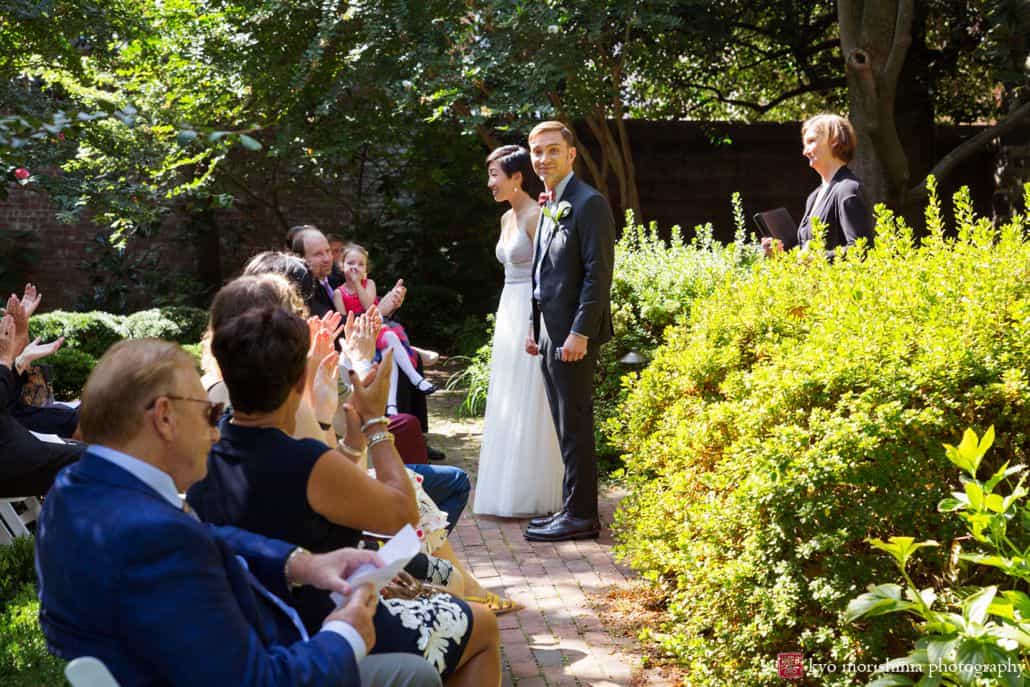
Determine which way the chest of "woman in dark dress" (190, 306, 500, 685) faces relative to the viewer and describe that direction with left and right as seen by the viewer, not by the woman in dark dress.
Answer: facing away from the viewer and to the right of the viewer

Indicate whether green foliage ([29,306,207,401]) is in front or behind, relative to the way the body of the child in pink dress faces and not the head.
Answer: behind

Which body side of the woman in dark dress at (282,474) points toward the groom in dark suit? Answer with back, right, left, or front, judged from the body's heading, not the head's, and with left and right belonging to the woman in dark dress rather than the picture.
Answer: front

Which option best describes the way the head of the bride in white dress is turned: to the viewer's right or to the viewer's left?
to the viewer's left

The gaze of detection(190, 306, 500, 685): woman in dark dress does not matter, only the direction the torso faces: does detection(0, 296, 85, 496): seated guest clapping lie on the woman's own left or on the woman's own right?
on the woman's own left

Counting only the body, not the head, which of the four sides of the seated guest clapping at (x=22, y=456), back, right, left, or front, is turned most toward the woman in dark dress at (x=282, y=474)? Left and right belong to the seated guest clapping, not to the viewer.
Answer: right

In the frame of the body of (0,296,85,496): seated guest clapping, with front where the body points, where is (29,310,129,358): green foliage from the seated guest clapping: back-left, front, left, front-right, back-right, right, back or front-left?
left

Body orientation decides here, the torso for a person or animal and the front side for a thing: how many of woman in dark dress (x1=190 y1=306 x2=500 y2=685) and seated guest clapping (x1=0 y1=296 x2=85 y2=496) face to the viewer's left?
0

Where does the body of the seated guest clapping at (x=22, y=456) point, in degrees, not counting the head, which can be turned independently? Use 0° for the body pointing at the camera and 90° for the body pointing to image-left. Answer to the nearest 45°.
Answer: approximately 270°

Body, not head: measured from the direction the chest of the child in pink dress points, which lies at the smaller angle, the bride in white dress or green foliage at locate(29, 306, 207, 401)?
the bride in white dress

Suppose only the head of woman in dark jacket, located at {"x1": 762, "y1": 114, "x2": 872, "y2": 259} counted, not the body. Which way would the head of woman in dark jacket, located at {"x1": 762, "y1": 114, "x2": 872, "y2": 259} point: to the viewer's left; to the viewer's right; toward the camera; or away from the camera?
to the viewer's left

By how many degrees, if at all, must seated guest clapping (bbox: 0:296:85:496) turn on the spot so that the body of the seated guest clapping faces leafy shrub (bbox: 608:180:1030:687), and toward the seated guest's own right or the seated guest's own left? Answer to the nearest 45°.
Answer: approximately 45° to the seated guest's own right

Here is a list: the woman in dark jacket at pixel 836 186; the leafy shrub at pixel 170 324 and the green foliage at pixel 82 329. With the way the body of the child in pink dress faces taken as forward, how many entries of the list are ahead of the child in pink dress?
1

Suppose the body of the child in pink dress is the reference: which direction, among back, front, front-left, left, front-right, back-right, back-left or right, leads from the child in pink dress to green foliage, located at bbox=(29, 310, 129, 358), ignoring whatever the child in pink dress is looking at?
back

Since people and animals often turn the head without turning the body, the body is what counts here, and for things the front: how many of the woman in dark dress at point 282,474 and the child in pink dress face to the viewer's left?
0

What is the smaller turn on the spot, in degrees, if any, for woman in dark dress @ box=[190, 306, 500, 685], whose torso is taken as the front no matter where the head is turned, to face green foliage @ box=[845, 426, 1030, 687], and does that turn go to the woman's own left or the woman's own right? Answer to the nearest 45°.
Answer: approximately 45° to the woman's own right

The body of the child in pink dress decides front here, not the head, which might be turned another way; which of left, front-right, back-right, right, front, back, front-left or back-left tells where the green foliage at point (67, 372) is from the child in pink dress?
back
